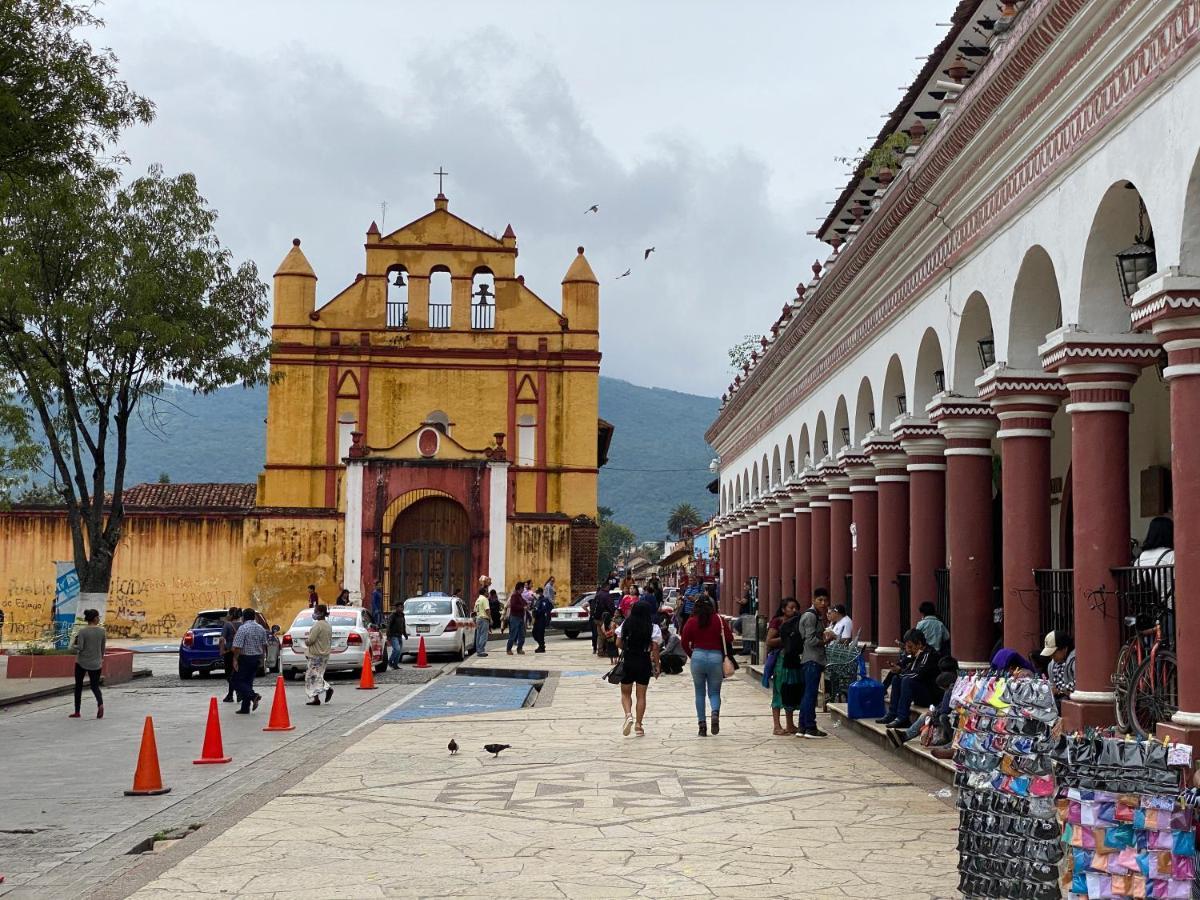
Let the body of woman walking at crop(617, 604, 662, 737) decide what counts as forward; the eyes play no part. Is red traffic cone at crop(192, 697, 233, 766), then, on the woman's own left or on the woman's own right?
on the woman's own left

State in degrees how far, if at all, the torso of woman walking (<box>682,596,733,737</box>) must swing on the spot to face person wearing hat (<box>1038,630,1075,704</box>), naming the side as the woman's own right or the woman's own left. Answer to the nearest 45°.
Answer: approximately 135° to the woman's own right

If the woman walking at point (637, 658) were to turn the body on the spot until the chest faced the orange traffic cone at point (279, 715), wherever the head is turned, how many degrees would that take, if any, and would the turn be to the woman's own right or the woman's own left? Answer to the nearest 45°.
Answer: approximately 90° to the woman's own left

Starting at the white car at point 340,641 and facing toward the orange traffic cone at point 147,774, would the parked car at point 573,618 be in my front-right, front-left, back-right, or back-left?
back-left

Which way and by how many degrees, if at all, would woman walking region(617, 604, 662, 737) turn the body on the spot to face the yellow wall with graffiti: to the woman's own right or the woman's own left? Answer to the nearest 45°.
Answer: approximately 45° to the woman's own left

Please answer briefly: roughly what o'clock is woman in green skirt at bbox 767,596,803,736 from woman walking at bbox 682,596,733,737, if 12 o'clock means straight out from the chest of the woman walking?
The woman in green skirt is roughly at 3 o'clock from the woman walking.

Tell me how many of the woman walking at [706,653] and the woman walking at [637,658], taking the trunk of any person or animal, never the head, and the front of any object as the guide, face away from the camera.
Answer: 2

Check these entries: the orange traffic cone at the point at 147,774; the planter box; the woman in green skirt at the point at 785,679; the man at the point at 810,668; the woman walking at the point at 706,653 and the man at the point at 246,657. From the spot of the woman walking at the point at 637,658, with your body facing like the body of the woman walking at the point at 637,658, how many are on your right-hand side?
3

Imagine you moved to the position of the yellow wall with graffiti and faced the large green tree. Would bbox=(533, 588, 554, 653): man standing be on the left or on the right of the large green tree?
left

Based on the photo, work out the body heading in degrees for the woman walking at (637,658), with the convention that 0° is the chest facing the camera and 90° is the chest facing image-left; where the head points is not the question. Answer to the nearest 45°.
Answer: approximately 180°

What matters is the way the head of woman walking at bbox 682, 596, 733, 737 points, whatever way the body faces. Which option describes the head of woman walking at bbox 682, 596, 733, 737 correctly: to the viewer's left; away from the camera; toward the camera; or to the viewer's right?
away from the camera

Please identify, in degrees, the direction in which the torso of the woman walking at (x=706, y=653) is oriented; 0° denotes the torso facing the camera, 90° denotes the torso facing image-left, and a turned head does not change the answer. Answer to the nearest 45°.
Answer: approximately 180°

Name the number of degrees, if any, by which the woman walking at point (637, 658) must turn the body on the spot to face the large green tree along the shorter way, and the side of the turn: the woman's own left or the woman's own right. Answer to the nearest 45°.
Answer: approximately 45° to the woman's own left

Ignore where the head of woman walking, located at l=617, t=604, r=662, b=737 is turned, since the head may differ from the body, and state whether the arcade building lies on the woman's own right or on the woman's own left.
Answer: on the woman's own right
